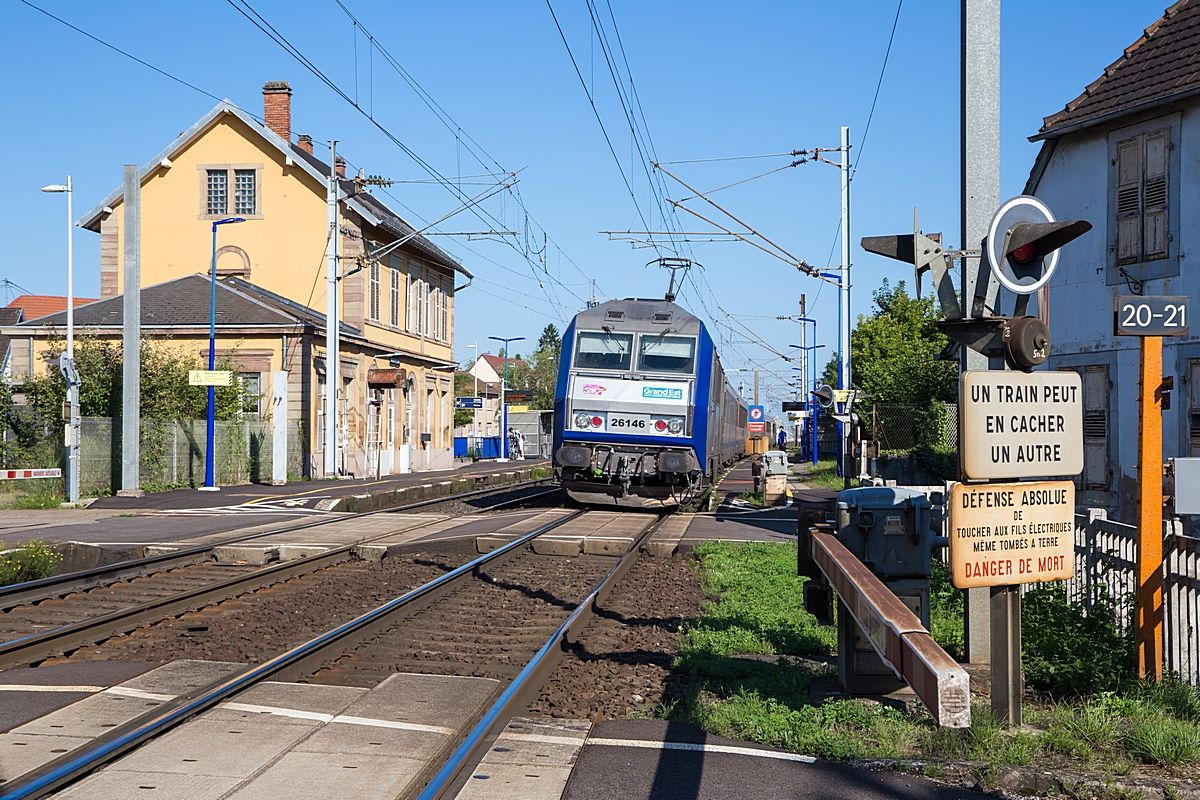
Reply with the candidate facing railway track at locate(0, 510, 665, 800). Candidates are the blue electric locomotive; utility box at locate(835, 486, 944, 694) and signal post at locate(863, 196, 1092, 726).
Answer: the blue electric locomotive

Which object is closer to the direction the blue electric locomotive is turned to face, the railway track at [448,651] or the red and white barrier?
the railway track

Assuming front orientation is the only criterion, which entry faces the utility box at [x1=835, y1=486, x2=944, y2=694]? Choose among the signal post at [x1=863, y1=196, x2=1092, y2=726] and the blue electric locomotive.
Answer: the blue electric locomotive

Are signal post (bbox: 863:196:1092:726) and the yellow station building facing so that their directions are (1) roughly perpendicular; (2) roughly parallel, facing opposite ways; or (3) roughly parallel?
roughly perpendicular
